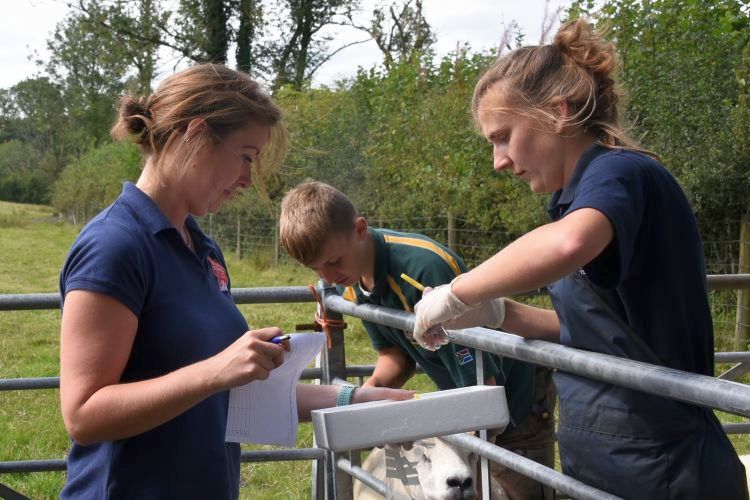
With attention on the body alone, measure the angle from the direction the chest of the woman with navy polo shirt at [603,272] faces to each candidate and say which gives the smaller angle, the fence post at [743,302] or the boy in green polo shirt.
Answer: the boy in green polo shirt

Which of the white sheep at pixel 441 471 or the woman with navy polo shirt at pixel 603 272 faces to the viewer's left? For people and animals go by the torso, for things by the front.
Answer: the woman with navy polo shirt

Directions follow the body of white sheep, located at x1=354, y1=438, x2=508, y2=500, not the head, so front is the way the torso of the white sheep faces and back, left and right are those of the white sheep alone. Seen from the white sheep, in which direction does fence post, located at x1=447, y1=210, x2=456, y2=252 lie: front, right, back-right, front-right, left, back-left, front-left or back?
back-left

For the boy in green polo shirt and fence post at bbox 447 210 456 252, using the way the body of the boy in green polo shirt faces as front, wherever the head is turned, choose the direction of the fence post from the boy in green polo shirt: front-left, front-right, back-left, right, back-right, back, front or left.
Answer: back-right

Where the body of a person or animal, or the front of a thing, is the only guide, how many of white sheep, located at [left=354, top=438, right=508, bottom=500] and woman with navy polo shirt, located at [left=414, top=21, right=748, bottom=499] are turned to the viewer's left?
1

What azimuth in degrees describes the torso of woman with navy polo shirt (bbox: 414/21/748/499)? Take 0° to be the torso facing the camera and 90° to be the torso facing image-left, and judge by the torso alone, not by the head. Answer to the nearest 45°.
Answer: approximately 90°

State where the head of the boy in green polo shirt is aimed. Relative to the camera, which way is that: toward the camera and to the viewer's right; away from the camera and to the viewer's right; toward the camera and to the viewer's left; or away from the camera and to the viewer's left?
toward the camera and to the viewer's left

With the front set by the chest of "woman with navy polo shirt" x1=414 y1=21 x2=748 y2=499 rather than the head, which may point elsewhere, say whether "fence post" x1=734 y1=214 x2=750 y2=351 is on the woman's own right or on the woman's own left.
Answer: on the woman's own right

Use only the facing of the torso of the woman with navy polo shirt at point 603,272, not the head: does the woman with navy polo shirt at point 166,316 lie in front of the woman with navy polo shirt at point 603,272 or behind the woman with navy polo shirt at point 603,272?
in front

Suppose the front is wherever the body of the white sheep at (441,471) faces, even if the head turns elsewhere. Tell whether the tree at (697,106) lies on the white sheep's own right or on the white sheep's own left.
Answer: on the white sheep's own left

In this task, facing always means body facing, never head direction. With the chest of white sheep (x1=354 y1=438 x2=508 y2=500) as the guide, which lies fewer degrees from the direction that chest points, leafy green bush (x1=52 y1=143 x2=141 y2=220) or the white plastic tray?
the white plastic tray

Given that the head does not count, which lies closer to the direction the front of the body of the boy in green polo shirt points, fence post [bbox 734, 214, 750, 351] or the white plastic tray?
the white plastic tray
